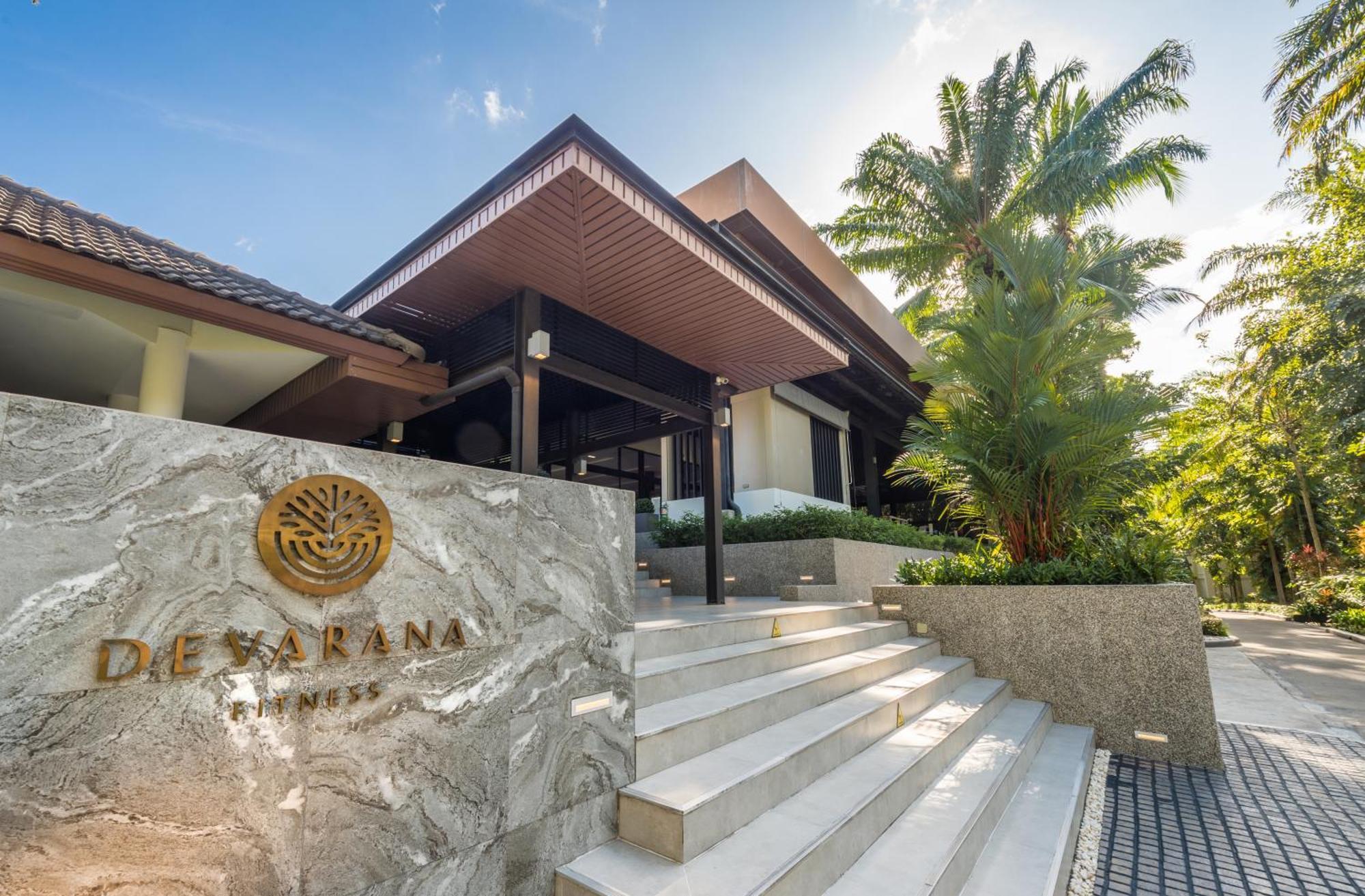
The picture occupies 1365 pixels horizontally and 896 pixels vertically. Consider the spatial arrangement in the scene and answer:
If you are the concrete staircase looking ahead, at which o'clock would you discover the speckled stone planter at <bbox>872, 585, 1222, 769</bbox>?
The speckled stone planter is roughly at 9 o'clock from the concrete staircase.

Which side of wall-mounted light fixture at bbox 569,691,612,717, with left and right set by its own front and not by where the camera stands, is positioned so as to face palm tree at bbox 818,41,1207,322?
left

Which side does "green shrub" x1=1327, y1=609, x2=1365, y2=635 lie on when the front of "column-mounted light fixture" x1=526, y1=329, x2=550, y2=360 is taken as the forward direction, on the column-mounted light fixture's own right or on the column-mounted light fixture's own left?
on the column-mounted light fixture's own left

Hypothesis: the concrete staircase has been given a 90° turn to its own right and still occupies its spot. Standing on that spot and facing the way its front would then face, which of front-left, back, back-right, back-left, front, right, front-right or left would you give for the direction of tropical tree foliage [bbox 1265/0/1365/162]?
back

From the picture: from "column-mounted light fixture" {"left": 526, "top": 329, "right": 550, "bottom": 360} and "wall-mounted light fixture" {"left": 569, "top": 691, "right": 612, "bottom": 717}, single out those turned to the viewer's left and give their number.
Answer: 0

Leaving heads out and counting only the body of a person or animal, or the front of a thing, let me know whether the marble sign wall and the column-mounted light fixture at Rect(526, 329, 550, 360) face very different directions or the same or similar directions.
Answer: same or similar directions

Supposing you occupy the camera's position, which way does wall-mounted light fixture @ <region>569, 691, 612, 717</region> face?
facing the viewer and to the right of the viewer

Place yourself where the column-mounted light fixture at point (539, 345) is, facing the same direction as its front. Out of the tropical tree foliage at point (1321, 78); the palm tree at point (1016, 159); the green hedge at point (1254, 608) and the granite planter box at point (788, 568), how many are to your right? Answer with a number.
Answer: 0

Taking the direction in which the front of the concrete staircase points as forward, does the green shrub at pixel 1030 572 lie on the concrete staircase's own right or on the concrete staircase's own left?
on the concrete staircase's own left

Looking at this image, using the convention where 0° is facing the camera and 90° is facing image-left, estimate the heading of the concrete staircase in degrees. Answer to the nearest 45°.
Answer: approximately 315°
